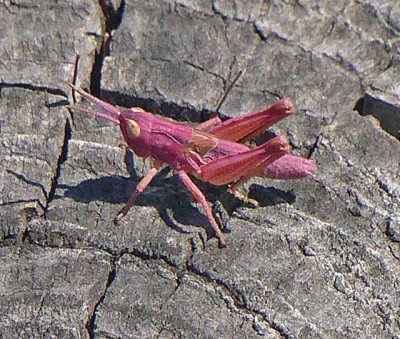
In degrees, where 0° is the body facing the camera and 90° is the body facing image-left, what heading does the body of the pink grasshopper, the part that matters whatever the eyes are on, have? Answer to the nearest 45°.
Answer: approximately 90°
